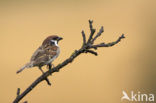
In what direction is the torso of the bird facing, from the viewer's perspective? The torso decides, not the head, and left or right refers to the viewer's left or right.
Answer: facing to the right of the viewer
